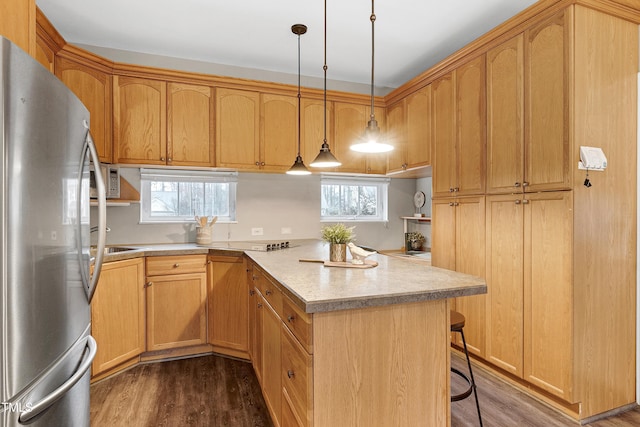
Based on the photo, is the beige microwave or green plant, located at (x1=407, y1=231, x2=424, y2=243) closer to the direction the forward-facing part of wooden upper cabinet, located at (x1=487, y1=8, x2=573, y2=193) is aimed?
the beige microwave

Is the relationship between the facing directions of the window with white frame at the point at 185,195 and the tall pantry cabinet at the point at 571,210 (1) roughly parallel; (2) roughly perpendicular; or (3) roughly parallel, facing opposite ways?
roughly perpendicular

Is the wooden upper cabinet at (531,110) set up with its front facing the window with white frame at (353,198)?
no

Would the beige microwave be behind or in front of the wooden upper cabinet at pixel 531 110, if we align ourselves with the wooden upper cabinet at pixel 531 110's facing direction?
in front

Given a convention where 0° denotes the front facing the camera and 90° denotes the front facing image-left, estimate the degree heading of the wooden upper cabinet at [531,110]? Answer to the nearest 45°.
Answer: approximately 45°

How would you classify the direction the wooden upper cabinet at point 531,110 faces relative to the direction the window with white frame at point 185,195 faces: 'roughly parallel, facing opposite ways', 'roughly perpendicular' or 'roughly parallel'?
roughly perpendicular

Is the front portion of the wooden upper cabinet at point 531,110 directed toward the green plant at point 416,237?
no

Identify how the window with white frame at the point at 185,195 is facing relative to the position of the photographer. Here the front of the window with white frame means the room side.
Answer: facing the viewer

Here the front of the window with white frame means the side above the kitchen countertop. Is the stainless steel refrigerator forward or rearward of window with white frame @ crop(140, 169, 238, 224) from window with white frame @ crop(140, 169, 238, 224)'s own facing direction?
forward

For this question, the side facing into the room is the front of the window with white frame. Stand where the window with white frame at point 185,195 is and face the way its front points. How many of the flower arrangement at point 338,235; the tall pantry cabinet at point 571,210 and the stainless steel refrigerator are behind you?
0

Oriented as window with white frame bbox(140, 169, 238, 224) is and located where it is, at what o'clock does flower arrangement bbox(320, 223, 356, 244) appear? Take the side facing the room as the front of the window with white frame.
The flower arrangement is roughly at 11 o'clock from the window with white frame.

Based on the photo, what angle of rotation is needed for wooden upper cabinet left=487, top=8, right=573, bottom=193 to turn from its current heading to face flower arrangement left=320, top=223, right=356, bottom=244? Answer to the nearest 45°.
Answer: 0° — it already faces it

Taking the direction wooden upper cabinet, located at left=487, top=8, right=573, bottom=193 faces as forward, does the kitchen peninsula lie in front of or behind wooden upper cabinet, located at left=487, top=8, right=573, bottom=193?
in front

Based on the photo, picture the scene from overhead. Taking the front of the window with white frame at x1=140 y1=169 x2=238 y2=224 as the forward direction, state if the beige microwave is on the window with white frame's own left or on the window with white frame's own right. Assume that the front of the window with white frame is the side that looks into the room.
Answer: on the window with white frame's own right

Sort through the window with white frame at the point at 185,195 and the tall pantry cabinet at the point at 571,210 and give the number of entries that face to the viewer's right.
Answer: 0

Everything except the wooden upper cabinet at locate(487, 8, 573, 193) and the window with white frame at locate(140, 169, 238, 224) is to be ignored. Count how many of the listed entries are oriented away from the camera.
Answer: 0
